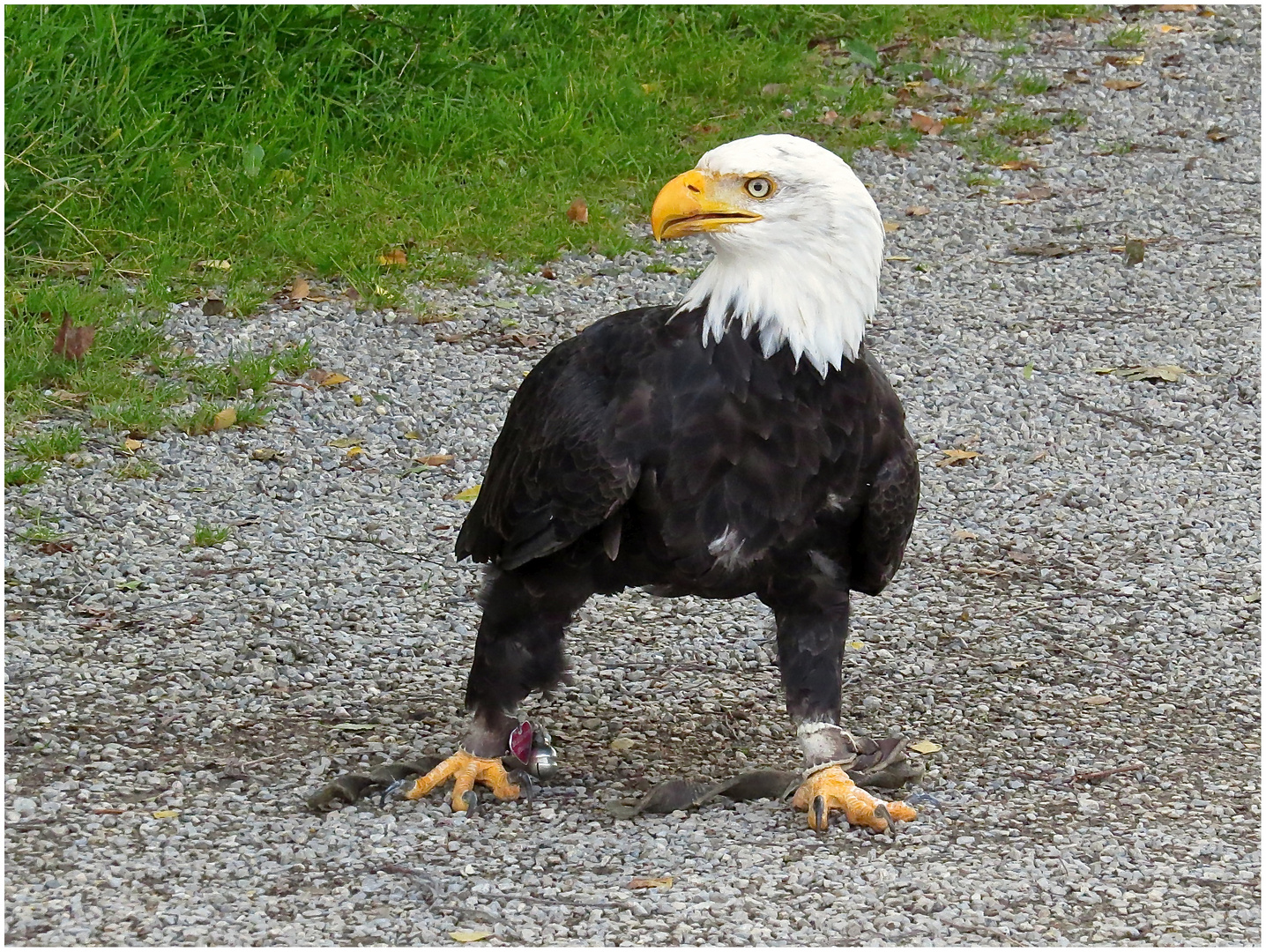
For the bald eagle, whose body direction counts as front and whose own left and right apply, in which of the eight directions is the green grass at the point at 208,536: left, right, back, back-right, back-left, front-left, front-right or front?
back

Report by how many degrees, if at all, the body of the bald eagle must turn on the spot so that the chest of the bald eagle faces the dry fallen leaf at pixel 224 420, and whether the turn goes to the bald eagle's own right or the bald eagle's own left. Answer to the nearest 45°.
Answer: approximately 180°

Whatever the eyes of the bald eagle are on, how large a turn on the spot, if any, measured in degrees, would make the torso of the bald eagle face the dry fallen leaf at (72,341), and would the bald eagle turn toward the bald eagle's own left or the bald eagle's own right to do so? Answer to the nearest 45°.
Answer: approximately 180°

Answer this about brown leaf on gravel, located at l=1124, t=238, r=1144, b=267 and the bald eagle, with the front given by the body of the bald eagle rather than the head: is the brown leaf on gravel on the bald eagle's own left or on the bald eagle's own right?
on the bald eagle's own left

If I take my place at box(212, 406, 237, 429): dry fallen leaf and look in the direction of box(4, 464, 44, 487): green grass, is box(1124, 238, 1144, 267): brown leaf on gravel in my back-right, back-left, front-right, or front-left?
back-left

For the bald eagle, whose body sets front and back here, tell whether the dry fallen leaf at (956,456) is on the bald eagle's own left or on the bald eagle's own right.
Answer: on the bald eagle's own left

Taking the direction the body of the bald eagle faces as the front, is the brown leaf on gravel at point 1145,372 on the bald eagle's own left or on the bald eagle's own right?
on the bald eagle's own left
